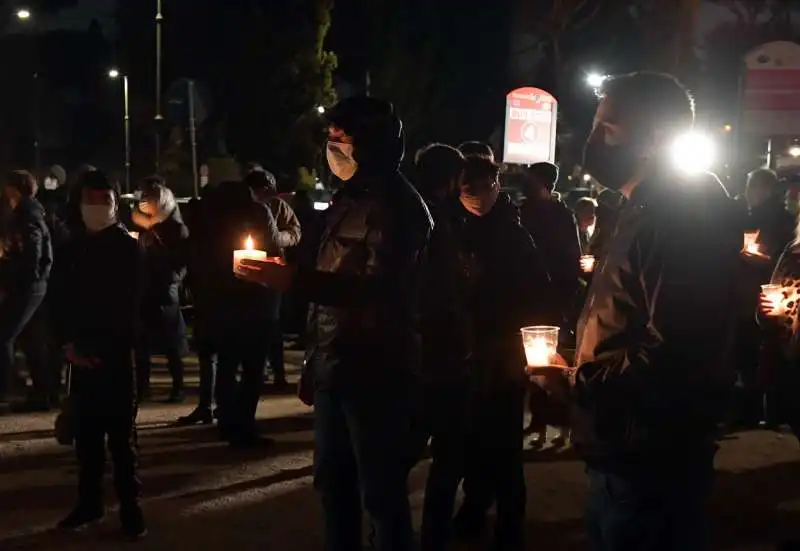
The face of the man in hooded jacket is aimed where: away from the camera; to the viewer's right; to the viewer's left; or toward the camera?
to the viewer's left

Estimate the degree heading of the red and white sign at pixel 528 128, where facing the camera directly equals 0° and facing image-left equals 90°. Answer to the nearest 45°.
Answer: approximately 0°

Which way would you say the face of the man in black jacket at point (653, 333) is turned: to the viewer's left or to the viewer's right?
to the viewer's left

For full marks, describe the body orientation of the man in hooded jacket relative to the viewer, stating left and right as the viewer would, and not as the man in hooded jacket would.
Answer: facing to the left of the viewer

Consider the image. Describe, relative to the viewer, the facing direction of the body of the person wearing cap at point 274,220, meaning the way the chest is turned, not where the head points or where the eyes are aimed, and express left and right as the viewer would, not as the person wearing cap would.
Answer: facing to the left of the viewer

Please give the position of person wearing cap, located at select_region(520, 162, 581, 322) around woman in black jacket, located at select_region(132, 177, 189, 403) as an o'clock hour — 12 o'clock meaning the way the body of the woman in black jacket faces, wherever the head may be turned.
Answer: The person wearing cap is roughly at 9 o'clock from the woman in black jacket.

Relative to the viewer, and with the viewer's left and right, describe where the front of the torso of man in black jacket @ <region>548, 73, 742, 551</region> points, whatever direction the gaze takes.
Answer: facing to the left of the viewer
